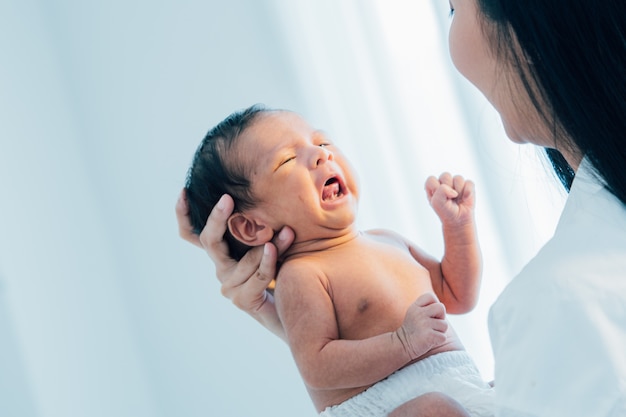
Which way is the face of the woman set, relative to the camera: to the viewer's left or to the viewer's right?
to the viewer's left

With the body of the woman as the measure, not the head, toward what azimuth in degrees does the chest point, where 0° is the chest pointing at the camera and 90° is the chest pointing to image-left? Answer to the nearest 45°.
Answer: approximately 135°
